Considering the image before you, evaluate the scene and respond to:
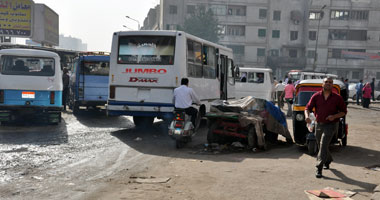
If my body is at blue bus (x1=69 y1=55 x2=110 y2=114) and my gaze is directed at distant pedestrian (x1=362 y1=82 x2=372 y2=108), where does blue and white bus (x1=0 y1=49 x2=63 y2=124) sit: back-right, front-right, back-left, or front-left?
back-right

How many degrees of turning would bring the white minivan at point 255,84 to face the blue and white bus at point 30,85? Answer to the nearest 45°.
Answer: approximately 45° to its left

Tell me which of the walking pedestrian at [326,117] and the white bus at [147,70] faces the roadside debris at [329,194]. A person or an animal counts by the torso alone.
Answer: the walking pedestrian

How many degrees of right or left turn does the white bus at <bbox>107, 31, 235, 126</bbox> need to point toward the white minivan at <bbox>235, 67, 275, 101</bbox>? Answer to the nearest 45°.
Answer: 0° — it already faces it

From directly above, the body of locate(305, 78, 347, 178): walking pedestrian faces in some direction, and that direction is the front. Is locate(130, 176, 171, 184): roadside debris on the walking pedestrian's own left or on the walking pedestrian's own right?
on the walking pedestrian's own right

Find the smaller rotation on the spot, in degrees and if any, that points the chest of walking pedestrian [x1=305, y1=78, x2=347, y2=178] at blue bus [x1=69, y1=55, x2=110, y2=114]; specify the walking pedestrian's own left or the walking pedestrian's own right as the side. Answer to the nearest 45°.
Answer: approximately 135° to the walking pedestrian's own right
